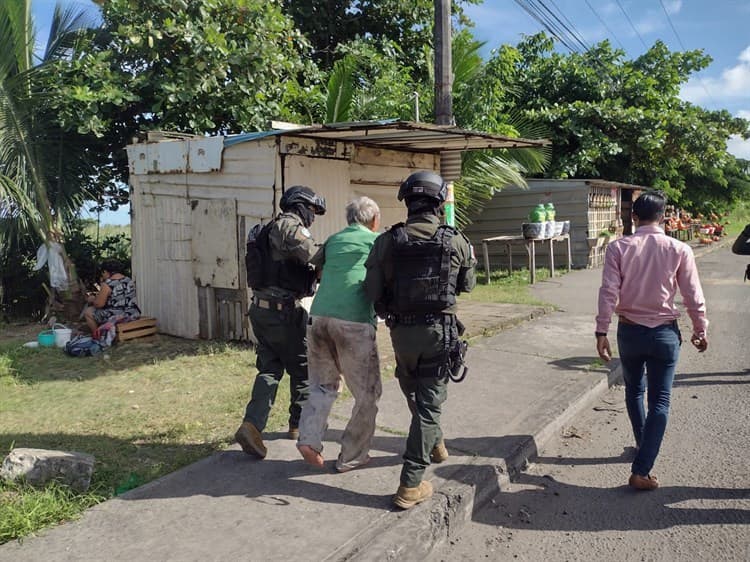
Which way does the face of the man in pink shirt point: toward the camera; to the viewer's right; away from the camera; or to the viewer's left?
away from the camera

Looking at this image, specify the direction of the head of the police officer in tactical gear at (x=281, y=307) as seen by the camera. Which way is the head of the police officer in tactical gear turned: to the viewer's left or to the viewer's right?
to the viewer's right

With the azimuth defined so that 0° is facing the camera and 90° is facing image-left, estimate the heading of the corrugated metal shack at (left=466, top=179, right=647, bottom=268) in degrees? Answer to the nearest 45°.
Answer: approximately 315°

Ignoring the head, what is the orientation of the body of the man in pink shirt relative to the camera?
away from the camera

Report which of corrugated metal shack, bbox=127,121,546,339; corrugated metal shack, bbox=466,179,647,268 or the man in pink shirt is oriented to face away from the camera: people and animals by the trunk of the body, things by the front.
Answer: the man in pink shirt

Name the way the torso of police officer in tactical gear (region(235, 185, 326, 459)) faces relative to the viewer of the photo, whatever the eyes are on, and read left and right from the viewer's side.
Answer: facing away from the viewer and to the right of the viewer

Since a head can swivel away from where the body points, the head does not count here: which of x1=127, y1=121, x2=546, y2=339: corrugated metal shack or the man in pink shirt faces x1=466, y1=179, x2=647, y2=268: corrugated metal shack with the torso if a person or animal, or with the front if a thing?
the man in pink shirt

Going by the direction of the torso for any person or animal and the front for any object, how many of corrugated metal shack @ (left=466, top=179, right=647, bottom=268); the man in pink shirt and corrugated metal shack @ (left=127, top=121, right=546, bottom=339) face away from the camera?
1

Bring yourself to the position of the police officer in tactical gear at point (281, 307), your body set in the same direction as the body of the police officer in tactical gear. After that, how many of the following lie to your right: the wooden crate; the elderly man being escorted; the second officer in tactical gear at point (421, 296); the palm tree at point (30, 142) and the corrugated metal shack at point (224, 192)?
2

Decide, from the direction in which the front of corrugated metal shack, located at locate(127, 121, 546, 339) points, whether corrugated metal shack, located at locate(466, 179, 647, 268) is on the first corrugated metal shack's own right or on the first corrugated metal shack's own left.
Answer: on the first corrugated metal shack's own left

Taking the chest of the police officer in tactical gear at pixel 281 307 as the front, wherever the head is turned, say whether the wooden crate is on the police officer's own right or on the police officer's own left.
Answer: on the police officer's own left
